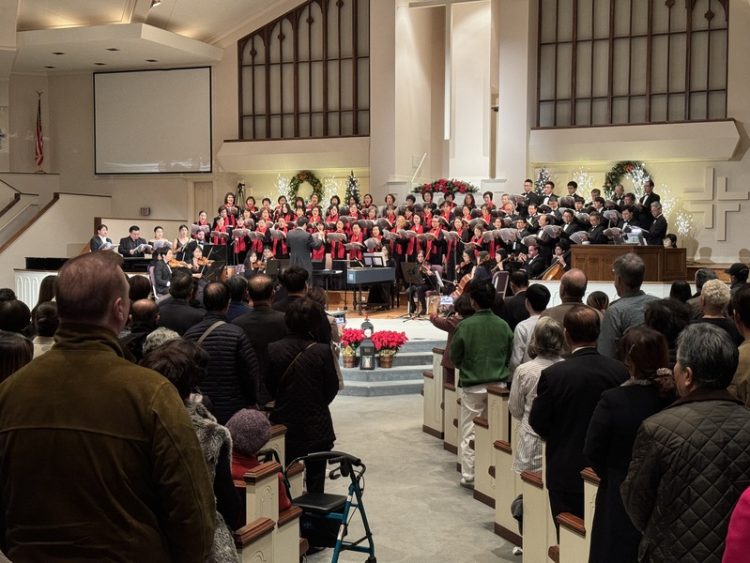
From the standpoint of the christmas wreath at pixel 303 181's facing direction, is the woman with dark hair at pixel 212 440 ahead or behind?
ahead

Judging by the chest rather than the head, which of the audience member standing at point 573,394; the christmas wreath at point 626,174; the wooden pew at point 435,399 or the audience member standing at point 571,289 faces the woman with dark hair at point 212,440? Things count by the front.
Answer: the christmas wreath

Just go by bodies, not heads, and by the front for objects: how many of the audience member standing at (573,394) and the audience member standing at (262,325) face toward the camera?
0

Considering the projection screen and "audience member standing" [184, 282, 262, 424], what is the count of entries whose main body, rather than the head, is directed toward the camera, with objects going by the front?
1

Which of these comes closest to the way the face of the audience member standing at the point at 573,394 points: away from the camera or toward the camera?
away from the camera

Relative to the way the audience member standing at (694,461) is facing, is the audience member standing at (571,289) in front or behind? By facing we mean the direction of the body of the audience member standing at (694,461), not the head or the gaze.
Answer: in front

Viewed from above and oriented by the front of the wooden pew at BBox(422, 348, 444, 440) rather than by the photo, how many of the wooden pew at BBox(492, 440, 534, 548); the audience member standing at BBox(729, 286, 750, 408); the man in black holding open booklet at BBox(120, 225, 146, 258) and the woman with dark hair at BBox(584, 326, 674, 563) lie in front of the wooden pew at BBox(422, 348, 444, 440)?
1

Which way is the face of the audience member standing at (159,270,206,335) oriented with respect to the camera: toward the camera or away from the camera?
away from the camera

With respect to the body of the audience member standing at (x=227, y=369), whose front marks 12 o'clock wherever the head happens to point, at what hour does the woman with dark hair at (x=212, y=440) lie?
The woman with dark hair is roughly at 6 o'clock from the audience member standing.

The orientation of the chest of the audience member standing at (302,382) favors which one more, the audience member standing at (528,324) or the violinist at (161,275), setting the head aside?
the violinist

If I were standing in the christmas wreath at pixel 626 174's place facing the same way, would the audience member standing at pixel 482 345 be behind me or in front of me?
in front

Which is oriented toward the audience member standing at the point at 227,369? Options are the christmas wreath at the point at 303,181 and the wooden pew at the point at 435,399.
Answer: the christmas wreath

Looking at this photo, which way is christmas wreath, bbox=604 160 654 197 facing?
toward the camera

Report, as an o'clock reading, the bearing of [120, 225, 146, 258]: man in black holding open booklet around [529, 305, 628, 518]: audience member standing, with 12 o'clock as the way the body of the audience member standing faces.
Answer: The man in black holding open booklet is roughly at 11 o'clock from the audience member standing.

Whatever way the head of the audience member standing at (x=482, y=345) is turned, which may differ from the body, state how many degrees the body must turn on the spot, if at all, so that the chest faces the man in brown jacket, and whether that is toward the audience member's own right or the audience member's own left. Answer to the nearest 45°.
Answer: approximately 180°

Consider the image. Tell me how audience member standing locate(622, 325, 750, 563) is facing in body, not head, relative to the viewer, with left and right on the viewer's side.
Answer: facing away from the viewer and to the left of the viewer

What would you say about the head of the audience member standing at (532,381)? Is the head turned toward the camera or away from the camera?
away from the camera

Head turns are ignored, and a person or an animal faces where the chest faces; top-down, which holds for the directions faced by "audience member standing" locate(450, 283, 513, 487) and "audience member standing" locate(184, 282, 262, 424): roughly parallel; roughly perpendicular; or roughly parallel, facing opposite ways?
roughly parallel

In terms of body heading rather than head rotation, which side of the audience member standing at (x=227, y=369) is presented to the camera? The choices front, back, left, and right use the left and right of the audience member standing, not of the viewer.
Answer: back

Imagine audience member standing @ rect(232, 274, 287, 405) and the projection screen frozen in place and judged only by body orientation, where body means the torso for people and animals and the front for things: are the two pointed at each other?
yes
